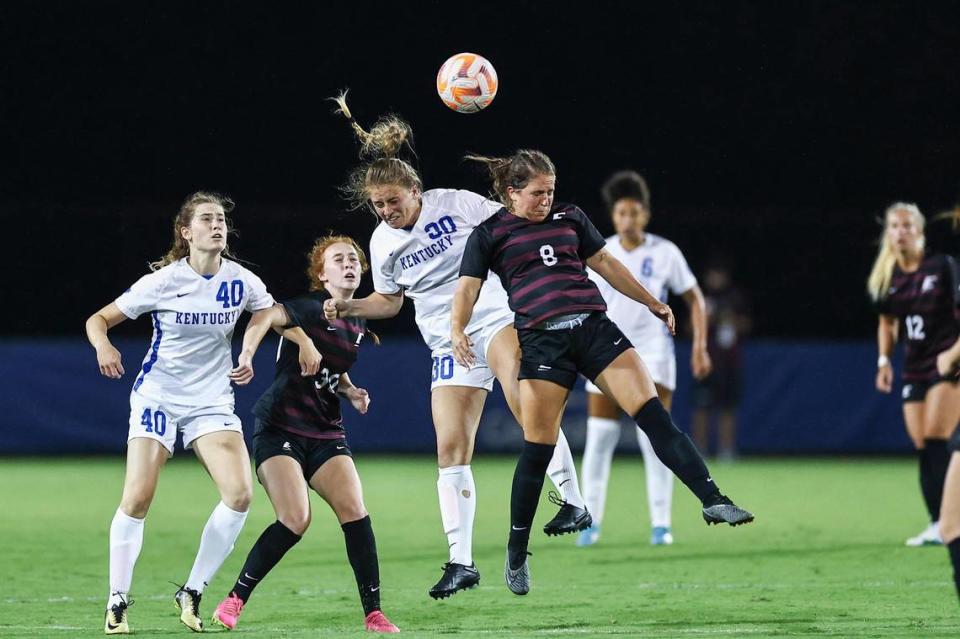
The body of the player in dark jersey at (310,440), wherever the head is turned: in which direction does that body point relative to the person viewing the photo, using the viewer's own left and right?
facing the viewer and to the right of the viewer

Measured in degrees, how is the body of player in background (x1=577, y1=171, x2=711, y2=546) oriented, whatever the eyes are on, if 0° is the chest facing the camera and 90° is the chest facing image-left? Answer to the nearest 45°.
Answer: approximately 0°

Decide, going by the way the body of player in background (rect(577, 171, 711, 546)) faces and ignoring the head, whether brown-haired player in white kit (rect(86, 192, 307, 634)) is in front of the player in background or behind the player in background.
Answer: in front

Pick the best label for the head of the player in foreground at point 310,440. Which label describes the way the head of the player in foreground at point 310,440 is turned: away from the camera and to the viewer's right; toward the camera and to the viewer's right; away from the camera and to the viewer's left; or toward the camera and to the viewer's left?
toward the camera and to the viewer's right

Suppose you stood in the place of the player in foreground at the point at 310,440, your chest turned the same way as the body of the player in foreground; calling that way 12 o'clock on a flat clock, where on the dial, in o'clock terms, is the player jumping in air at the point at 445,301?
The player jumping in air is roughly at 10 o'clock from the player in foreground.

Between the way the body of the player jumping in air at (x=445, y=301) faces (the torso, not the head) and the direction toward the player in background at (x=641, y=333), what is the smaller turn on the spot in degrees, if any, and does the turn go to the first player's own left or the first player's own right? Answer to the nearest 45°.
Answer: approximately 135° to the first player's own left

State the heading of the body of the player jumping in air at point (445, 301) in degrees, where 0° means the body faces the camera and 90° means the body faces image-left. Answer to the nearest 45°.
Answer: approximately 0°
